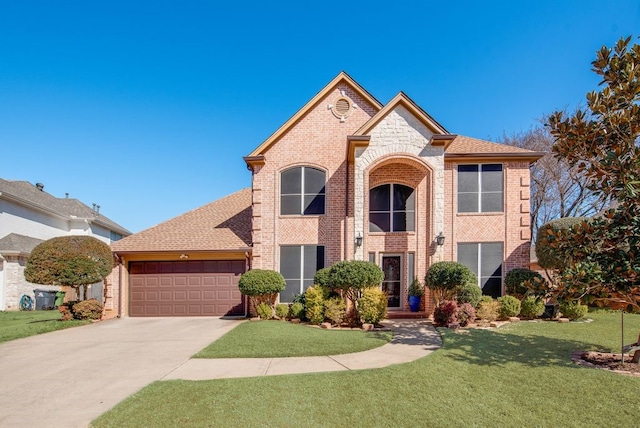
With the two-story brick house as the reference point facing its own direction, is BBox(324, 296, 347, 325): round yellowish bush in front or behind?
in front

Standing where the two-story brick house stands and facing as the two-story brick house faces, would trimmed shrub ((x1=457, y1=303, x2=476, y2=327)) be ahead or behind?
ahead

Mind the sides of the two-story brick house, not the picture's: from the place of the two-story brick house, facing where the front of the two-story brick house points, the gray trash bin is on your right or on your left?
on your right

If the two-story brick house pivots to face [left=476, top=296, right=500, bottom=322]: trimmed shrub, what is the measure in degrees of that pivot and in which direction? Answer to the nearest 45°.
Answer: approximately 45° to its left

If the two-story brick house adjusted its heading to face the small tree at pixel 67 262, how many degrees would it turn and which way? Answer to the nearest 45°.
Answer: approximately 90° to its right

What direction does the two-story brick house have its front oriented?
toward the camera

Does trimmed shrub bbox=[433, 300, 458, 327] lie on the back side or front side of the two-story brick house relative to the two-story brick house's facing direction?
on the front side

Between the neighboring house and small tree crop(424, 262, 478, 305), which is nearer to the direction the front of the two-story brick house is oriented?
the small tree

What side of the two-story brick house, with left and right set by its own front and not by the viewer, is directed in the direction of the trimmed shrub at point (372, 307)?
front
